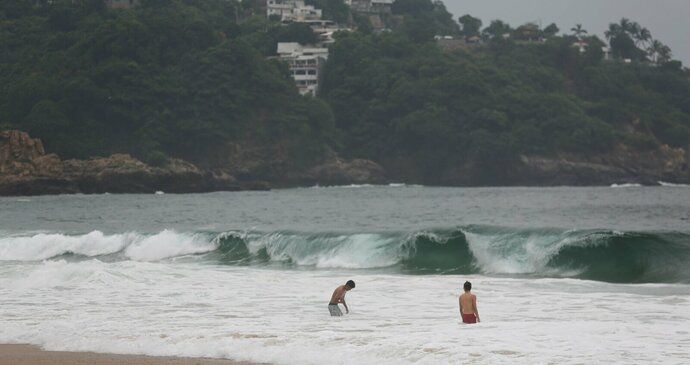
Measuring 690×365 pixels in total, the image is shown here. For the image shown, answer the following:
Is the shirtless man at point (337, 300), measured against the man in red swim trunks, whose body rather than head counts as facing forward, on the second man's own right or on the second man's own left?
on the second man's own left

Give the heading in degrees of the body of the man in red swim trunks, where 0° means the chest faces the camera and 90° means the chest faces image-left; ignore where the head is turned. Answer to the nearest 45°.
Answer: approximately 180°
